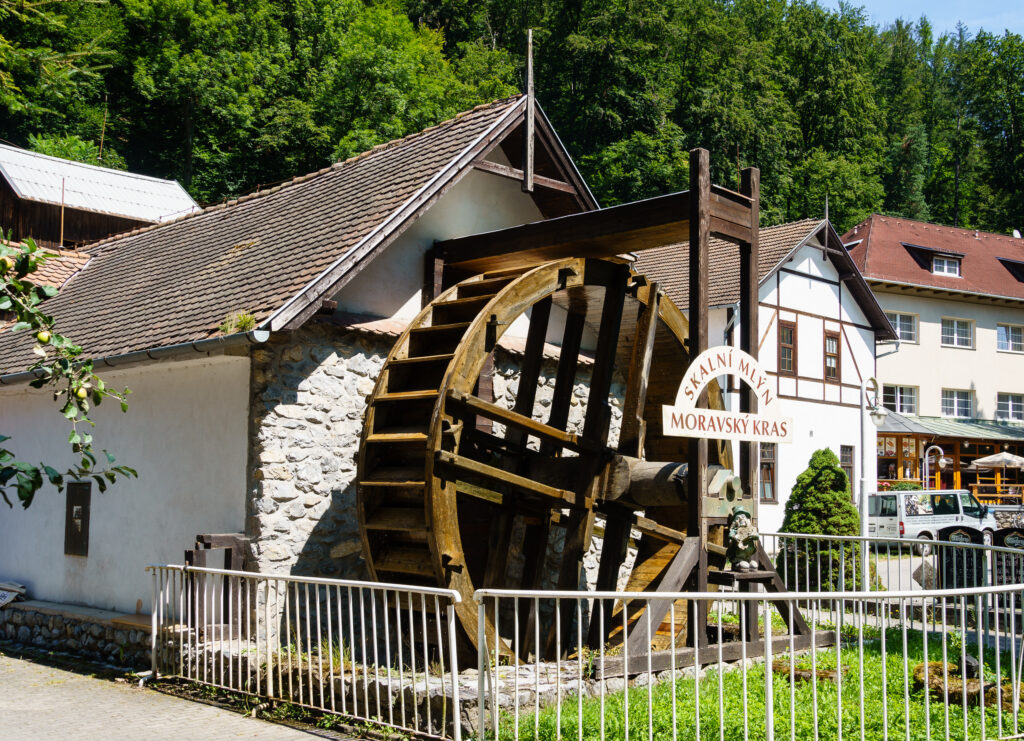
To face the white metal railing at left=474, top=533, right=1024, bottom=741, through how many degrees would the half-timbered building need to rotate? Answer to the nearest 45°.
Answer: approximately 45° to its right

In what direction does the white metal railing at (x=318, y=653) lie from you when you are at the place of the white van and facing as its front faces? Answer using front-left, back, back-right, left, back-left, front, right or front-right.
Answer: back-right

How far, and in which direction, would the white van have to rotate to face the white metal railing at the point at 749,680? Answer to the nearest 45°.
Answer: approximately 135° to its right

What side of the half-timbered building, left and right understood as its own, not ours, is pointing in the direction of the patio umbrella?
left

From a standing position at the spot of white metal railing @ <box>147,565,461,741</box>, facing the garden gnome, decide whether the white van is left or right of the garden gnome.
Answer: left

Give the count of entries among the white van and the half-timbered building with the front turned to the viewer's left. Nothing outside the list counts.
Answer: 0

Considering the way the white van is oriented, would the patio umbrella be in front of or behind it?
in front

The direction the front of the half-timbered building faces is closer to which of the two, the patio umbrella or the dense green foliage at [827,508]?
the dense green foliage

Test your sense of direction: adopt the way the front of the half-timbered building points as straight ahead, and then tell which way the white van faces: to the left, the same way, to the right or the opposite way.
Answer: to the left

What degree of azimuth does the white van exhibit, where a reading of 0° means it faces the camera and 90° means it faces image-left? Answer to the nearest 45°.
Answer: approximately 225°

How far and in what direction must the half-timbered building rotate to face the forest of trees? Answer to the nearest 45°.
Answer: approximately 180°
